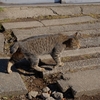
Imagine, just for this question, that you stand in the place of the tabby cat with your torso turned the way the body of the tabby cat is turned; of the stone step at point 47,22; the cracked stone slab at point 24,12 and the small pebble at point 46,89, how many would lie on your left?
2

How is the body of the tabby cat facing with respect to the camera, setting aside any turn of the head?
to the viewer's right

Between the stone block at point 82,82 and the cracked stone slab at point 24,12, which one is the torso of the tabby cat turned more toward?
the stone block

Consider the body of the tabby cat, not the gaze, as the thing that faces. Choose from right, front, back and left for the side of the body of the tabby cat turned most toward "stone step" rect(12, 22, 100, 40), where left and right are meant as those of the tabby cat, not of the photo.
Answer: left

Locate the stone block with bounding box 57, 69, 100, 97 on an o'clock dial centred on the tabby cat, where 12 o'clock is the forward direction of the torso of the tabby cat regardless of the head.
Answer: The stone block is roughly at 1 o'clock from the tabby cat.

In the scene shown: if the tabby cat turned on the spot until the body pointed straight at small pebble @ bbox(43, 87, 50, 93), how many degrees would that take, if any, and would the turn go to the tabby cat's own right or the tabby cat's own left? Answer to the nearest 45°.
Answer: approximately 90° to the tabby cat's own right
